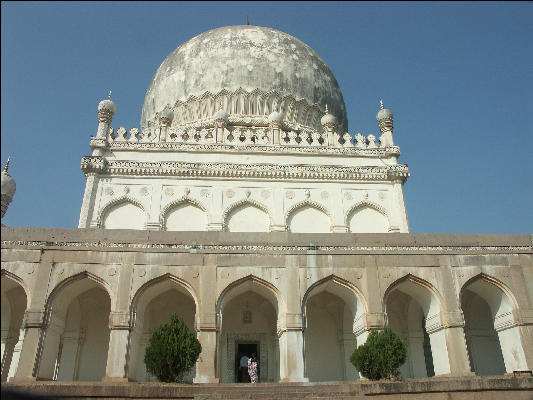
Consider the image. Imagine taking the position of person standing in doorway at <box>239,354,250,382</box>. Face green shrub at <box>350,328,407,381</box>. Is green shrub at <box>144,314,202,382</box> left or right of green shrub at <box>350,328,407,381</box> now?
right

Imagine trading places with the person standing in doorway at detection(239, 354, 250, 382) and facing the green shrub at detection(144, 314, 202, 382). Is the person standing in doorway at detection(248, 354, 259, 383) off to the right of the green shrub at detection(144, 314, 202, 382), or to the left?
left

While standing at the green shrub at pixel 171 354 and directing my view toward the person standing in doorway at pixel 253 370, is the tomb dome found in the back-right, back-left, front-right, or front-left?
front-left

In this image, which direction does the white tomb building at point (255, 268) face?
toward the camera
